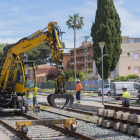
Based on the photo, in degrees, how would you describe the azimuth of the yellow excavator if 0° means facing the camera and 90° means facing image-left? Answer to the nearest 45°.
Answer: approximately 315°

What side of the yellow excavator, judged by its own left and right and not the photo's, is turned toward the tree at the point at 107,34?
left
